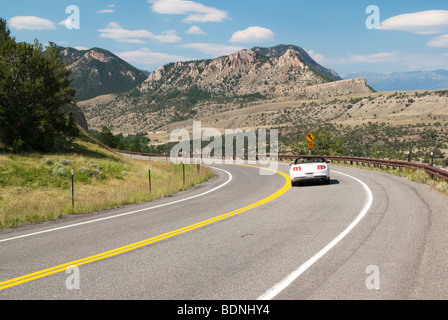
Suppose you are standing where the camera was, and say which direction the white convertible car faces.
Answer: facing away from the viewer
